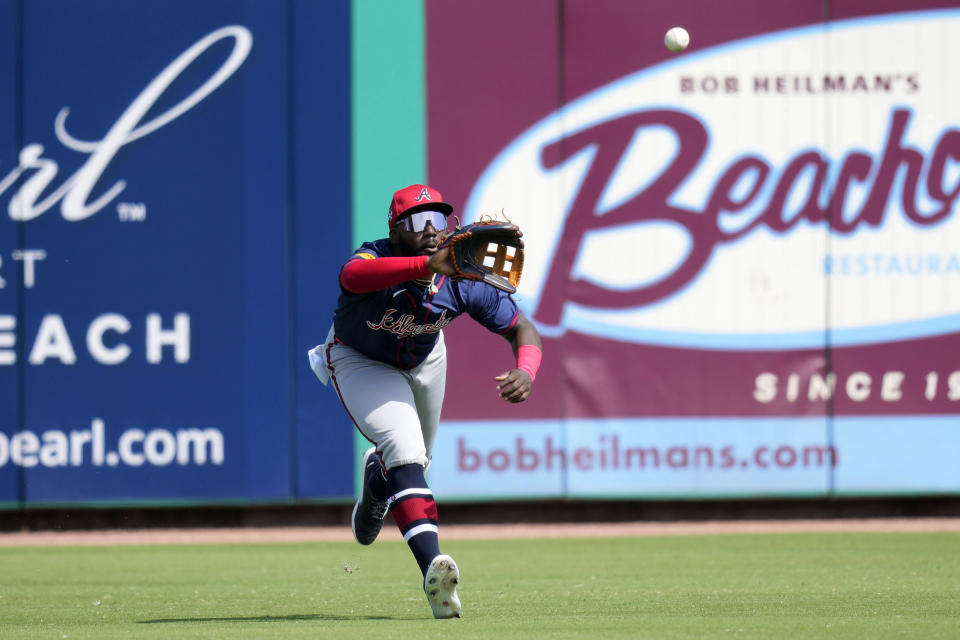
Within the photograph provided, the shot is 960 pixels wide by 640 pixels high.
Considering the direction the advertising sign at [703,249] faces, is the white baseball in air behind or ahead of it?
ahead

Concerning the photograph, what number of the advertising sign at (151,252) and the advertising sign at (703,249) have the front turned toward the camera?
2

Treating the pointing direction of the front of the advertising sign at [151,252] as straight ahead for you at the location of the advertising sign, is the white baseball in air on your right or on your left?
on your left

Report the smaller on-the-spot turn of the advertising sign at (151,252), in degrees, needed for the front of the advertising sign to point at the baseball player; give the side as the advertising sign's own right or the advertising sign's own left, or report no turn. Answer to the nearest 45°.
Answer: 0° — it already faces them

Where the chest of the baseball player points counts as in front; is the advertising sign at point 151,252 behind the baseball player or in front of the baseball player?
behind

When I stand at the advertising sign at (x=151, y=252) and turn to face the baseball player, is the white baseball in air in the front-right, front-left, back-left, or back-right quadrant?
front-left

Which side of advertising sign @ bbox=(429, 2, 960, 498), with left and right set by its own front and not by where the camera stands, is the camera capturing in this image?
front

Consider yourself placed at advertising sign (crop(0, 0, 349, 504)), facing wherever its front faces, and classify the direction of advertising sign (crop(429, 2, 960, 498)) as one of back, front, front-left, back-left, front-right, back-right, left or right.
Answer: left

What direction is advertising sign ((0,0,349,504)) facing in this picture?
toward the camera

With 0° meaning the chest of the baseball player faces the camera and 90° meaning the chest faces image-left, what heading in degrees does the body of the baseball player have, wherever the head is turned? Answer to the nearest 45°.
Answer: approximately 315°
